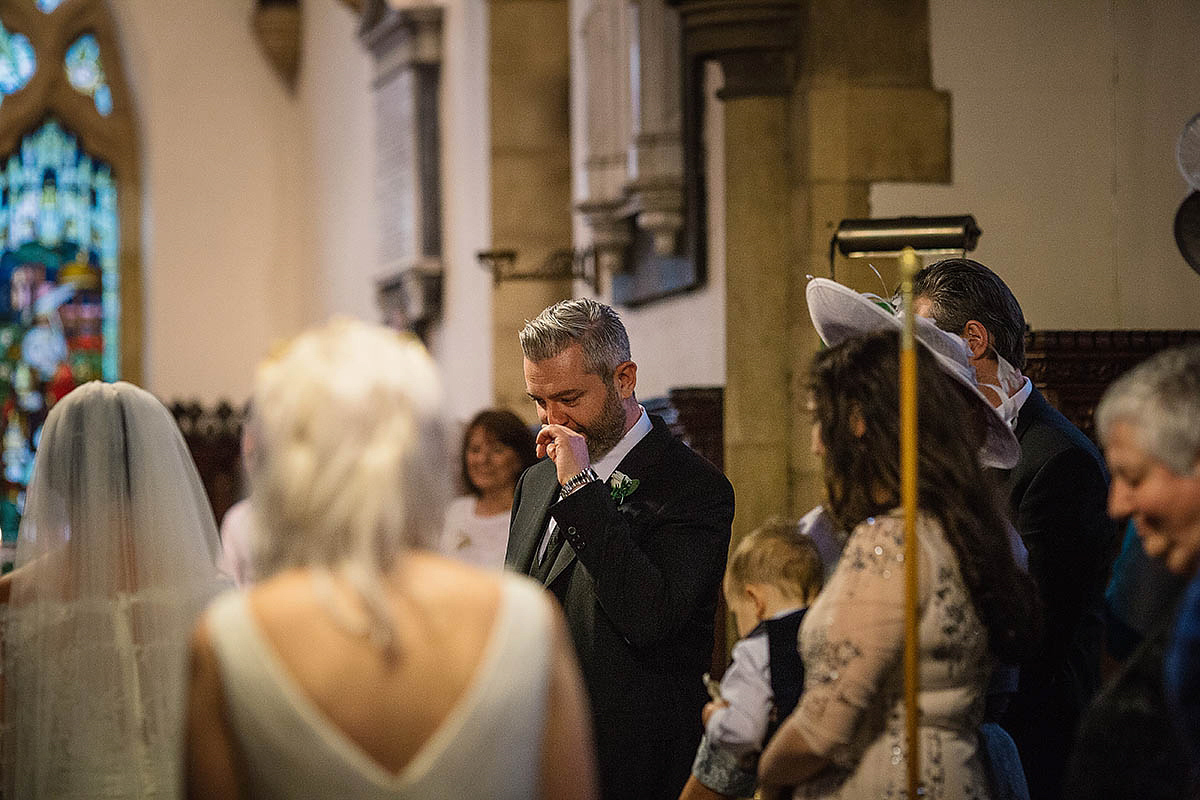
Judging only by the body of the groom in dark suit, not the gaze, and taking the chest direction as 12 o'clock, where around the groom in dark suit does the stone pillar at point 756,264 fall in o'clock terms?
The stone pillar is roughly at 5 o'clock from the groom in dark suit.

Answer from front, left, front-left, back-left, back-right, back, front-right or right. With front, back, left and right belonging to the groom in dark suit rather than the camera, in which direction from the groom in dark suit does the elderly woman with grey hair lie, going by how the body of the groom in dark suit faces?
left

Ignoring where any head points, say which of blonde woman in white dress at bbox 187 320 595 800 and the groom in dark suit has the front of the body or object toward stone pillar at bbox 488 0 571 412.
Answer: the blonde woman in white dress

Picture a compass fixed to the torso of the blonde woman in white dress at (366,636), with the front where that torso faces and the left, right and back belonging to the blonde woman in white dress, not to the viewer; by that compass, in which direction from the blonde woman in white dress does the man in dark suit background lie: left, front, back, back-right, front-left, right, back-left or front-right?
front-right

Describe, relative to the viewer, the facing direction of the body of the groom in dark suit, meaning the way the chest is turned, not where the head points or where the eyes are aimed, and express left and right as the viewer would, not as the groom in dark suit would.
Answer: facing the viewer and to the left of the viewer

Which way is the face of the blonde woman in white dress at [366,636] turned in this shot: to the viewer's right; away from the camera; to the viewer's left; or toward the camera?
away from the camera

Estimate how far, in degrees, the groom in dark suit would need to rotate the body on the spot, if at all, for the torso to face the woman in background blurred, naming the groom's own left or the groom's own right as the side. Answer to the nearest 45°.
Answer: approximately 135° to the groom's own right

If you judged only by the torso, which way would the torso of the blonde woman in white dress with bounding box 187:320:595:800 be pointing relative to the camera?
away from the camera

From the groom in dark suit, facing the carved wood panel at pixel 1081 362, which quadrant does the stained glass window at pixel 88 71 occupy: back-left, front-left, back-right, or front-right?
front-left

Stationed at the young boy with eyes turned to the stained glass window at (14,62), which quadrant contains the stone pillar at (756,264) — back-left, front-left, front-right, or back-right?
front-right

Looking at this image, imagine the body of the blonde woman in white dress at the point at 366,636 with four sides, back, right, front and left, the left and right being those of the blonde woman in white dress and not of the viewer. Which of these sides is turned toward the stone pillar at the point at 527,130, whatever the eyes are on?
front

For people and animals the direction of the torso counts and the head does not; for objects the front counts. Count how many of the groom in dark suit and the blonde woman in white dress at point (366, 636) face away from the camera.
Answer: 1

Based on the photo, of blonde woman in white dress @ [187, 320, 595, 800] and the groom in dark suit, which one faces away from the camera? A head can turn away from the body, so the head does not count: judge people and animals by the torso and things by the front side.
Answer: the blonde woman in white dress

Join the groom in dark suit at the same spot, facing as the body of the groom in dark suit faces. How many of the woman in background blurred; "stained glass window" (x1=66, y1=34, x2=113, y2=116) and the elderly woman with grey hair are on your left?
1

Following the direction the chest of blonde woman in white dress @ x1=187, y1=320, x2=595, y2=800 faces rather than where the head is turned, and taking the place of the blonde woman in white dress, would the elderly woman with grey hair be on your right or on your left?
on your right

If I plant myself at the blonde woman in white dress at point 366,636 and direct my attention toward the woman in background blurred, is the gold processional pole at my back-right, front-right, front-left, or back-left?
front-right

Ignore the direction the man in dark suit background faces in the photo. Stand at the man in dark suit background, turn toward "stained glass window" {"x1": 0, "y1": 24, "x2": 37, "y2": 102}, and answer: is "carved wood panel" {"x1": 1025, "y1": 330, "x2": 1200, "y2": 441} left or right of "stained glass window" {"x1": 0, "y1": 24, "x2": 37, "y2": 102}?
right

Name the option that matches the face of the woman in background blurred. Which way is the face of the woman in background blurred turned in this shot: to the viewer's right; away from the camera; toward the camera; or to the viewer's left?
toward the camera
